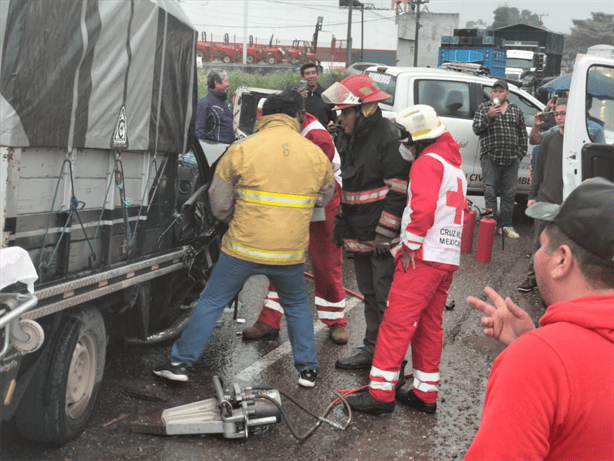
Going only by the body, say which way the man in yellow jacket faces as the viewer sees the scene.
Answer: away from the camera

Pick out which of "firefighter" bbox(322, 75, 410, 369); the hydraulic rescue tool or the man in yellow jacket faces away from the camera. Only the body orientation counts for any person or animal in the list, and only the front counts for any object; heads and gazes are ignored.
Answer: the man in yellow jacket

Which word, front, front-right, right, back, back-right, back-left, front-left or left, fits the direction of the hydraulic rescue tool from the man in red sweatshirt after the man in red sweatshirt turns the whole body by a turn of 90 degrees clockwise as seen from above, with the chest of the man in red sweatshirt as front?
left

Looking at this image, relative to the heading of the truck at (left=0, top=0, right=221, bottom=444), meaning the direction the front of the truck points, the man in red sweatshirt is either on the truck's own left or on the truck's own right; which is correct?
on the truck's own right

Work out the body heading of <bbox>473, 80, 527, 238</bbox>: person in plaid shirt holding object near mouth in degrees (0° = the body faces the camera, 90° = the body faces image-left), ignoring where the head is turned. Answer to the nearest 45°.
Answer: approximately 0°

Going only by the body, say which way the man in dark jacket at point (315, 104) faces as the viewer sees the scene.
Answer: toward the camera

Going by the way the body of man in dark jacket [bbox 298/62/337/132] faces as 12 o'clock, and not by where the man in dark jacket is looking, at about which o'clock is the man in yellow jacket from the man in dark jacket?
The man in yellow jacket is roughly at 12 o'clock from the man in dark jacket.

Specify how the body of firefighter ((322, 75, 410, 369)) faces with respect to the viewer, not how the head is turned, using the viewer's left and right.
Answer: facing to the left of the viewer

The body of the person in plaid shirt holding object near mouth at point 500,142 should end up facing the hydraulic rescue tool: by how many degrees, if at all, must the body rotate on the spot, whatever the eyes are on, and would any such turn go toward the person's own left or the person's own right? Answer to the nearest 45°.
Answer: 0° — they already face it

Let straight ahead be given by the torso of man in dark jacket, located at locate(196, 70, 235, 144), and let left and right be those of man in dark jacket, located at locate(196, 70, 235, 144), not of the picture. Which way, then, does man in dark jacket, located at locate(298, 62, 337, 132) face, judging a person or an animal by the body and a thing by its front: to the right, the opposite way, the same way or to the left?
to the right

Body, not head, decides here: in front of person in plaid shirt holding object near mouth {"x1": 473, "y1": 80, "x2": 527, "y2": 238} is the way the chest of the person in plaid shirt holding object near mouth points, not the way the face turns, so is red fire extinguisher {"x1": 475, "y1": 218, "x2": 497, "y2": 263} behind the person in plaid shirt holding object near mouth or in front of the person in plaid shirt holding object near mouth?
in front

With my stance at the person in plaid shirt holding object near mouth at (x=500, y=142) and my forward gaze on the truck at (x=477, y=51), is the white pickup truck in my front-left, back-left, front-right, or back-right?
front-left

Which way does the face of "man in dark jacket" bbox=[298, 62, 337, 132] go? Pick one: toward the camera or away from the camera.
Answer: toward the camera

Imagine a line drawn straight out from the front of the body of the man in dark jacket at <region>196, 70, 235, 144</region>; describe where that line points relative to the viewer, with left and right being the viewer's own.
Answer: facing to the right of the viewer

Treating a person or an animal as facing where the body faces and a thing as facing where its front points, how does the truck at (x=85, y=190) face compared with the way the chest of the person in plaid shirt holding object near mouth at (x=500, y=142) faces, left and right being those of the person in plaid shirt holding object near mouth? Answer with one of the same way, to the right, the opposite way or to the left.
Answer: the opposite way

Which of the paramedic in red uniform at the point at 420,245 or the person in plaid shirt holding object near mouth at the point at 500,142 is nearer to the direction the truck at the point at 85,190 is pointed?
the person in plaid shirt holding object near mouth
